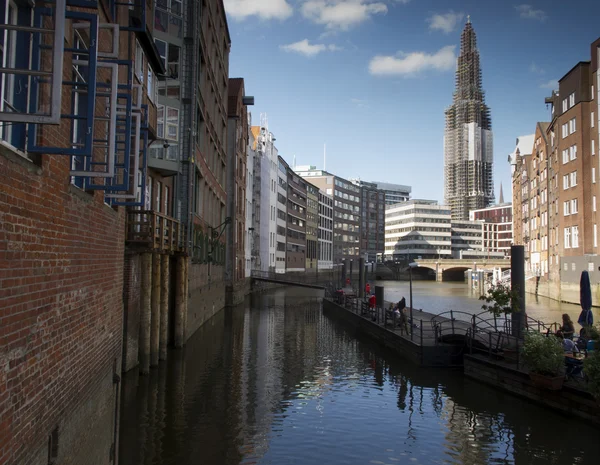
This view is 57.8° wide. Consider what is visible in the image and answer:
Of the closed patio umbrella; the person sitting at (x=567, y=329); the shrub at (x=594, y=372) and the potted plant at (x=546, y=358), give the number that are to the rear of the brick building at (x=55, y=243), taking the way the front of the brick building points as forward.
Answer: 0

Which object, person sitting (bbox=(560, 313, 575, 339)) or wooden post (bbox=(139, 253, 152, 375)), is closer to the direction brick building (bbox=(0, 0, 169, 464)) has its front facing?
the person sitting

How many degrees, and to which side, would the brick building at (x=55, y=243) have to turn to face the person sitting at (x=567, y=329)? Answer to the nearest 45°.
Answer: approximately 45° to its left

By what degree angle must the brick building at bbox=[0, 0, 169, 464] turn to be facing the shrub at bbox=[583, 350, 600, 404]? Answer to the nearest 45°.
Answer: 0° — it already faces it

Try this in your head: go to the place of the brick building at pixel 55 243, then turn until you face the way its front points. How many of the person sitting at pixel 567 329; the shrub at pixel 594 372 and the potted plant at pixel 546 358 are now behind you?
0

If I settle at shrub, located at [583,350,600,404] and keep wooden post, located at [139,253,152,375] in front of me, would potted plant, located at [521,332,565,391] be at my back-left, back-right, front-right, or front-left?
front-right

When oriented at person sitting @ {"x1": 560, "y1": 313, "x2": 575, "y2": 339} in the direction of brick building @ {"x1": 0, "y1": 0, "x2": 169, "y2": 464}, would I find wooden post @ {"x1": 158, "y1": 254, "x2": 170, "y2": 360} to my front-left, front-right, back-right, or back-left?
front-right

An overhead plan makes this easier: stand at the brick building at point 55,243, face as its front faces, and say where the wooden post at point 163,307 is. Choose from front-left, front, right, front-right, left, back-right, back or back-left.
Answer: left

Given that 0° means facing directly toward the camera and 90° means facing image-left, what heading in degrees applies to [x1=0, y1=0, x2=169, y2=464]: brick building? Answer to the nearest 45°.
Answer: approximately 270°

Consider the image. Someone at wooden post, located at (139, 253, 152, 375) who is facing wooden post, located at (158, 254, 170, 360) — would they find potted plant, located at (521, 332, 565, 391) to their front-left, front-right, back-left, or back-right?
back-right

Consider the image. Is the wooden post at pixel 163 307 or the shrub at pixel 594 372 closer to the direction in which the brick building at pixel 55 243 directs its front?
the shrub

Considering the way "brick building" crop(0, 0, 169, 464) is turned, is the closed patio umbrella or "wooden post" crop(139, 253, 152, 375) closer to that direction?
the closed patio umbrella

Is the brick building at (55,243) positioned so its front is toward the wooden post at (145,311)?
no

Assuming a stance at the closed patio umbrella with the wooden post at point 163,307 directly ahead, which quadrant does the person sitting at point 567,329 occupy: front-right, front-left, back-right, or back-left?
front-left

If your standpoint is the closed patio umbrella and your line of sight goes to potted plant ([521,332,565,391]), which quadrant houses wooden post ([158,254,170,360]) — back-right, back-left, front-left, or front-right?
front-right

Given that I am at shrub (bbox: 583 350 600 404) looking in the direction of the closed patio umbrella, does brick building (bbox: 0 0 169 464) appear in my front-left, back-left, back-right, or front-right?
back-left

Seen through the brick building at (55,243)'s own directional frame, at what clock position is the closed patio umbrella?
The closed patio umbrella is roughly at 11 o'clock from the brick building.
